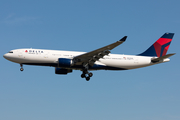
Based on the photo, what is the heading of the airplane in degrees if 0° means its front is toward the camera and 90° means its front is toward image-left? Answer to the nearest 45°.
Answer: approximately 90°
